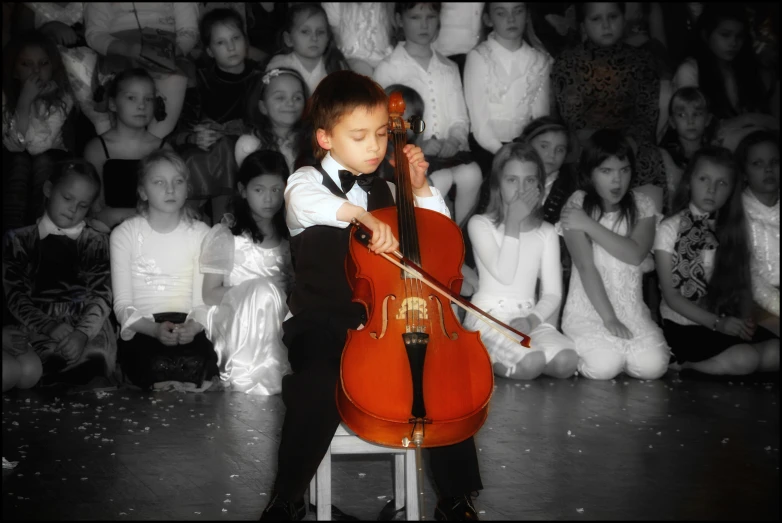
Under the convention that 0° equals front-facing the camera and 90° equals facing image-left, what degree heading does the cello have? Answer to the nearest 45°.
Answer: approximately 0°

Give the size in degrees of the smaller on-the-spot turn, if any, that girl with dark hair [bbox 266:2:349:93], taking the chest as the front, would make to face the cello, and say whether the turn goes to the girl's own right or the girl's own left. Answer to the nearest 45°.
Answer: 0° — they already face it

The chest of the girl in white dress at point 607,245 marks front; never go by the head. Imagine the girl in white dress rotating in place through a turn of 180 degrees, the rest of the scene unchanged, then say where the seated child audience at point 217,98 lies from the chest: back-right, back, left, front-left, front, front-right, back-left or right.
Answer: left

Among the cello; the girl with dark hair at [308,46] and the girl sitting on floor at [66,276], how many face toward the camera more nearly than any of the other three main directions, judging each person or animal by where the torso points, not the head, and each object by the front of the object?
3

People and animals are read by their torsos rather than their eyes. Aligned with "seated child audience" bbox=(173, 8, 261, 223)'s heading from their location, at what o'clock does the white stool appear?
The white stool is roughly at 12 o'clock from the seated child audience.

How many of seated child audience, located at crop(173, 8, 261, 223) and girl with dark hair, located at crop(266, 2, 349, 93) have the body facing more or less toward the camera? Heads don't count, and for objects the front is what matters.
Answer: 2

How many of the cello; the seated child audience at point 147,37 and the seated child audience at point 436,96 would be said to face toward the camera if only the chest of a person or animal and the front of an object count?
3

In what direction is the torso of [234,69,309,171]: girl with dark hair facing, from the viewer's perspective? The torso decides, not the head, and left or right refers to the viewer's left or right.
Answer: facing the viewer and to the right of the viewer

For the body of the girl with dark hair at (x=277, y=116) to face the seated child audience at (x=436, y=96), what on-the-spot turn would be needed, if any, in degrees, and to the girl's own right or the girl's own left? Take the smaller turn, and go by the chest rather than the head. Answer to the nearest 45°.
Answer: approximately 45° to the girl's own left
